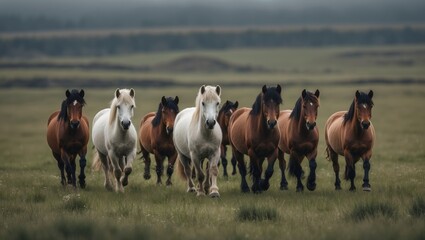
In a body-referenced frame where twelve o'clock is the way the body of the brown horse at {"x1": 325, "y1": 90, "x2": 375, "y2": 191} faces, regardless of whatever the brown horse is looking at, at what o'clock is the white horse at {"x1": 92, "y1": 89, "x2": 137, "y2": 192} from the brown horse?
The white horse is roughly at 4 o'clock from the brown horse.

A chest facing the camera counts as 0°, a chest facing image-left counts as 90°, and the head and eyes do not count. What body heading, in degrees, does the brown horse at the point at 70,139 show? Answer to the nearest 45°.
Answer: approximately 0°

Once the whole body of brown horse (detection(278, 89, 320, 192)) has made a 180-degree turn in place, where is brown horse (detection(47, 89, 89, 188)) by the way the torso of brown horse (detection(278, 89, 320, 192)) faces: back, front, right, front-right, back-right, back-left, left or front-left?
front-left

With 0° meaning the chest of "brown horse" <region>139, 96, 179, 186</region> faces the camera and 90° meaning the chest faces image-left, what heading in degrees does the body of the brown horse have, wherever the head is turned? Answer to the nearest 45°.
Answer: approximately 315°

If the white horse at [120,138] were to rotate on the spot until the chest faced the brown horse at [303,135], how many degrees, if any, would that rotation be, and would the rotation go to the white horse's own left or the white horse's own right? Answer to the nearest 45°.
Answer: approximately 45° to the white horse's own left

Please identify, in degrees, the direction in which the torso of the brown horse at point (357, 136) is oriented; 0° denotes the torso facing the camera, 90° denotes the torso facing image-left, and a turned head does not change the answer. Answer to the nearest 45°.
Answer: approximately 315°

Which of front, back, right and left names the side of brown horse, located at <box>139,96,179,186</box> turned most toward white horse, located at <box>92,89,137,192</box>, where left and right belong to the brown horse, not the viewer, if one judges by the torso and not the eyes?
right
